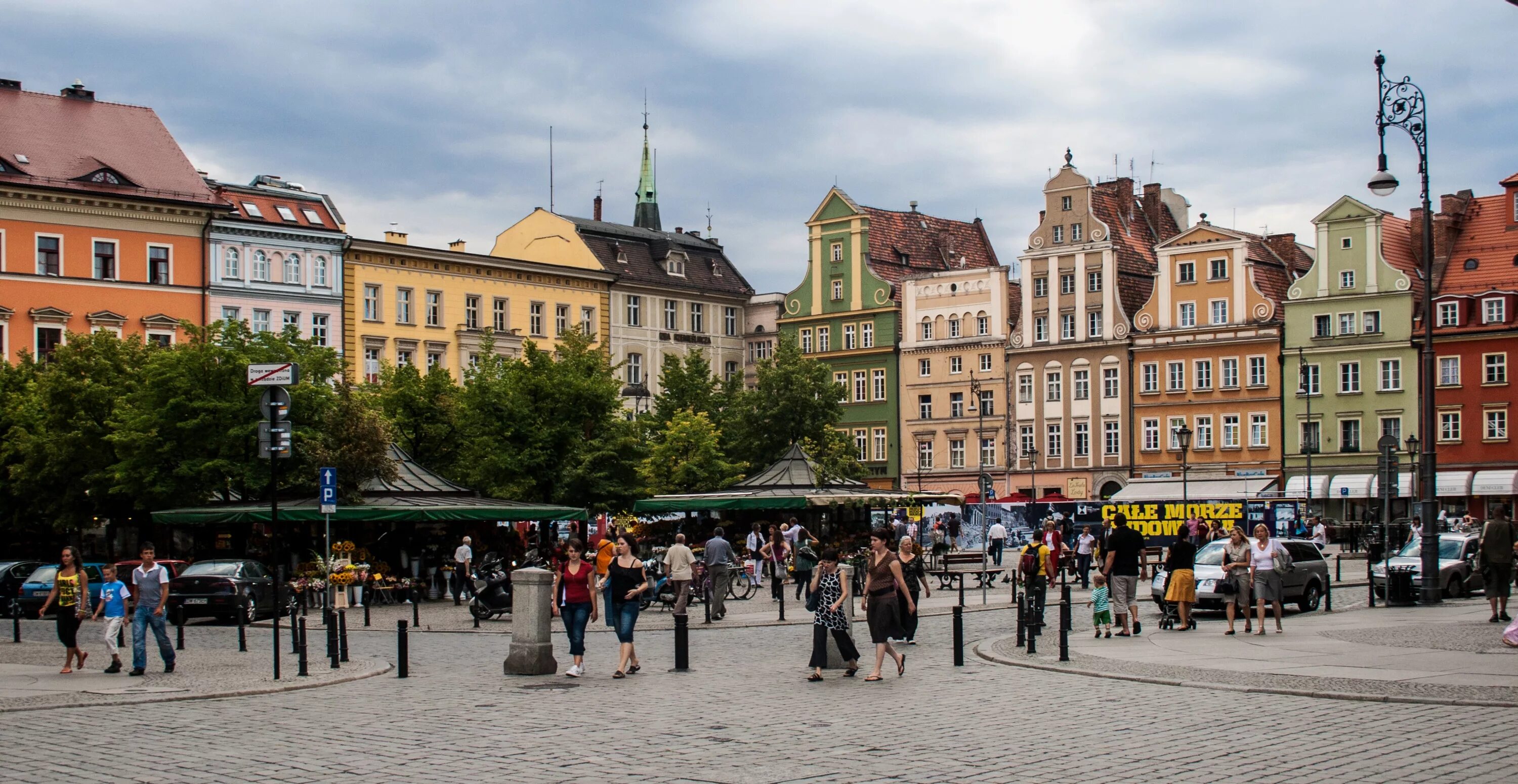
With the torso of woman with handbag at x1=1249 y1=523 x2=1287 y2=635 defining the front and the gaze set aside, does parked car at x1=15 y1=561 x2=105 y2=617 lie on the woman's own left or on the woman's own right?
on the woman's own right

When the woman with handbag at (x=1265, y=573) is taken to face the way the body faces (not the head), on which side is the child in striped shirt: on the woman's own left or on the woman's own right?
on the woman's own right

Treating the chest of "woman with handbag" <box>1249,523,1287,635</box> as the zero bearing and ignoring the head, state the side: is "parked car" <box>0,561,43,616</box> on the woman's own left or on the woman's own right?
on the woman's own right

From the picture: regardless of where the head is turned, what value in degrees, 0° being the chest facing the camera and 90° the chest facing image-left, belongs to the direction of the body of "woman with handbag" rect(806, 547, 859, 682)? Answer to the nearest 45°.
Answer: approximately 45°

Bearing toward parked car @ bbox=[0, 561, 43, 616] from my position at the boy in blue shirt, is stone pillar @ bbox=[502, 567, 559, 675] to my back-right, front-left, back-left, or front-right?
back-right

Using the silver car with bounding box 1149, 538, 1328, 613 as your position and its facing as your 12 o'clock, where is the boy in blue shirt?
The boy in blue shirt is roughly at 12 o'clock from the silver car.

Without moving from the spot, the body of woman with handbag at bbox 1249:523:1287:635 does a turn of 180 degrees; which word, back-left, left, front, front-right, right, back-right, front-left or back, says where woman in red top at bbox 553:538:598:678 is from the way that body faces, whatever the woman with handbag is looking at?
back-left

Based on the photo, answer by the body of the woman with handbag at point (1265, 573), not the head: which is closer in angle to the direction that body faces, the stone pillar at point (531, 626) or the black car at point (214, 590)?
the stone pillar
